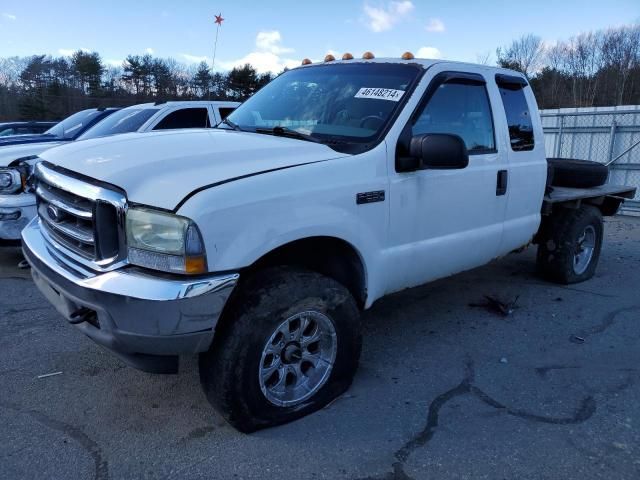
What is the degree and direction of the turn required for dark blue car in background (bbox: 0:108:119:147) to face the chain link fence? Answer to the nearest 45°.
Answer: approximately 135° to its left

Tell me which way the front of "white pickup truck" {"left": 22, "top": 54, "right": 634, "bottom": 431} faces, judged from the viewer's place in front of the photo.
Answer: facing the viewer and to the left of the viewer

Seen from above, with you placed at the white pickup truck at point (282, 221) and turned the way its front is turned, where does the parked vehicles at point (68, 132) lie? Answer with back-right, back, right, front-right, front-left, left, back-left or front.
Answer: right

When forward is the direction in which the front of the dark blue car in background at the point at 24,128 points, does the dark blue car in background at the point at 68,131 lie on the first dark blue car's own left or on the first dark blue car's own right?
on the first dark blue car's own left

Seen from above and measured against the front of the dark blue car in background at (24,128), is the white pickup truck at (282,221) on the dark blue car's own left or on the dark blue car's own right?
on the dark blue car's own left

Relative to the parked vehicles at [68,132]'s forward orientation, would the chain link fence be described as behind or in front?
behind

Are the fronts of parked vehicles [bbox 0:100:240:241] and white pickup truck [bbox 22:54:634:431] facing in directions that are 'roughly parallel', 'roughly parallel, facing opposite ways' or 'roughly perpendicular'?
roughly parallel
